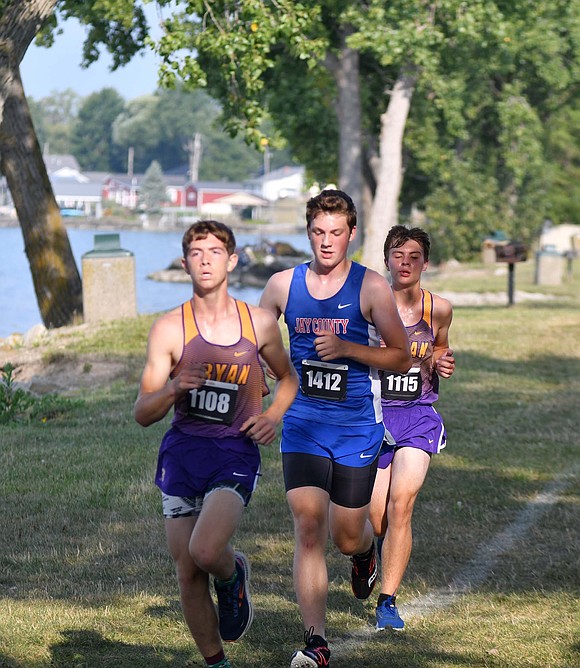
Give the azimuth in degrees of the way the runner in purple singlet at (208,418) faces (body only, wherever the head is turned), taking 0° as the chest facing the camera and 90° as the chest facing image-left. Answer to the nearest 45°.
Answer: approximately 0°

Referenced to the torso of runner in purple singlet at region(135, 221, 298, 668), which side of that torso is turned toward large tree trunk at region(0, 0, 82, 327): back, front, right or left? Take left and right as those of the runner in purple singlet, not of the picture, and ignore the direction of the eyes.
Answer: back

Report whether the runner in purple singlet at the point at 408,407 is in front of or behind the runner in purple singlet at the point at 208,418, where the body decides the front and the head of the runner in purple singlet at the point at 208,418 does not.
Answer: behind

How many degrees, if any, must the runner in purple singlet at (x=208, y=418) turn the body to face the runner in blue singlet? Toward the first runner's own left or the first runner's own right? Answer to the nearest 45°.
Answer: approximately 135° to the first runner's own left

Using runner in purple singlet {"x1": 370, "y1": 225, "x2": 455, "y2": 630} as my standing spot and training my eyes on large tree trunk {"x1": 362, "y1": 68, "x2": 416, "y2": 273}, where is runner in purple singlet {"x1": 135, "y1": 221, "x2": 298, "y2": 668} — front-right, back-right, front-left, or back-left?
back-left

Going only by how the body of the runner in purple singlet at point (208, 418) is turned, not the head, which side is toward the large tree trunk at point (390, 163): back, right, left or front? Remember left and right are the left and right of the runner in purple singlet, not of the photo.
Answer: back

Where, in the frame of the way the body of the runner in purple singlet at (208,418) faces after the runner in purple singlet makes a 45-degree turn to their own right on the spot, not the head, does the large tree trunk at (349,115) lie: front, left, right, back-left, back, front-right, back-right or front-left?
back-right

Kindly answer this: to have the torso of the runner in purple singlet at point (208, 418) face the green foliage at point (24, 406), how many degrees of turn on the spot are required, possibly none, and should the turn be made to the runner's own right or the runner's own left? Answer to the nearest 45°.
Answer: approximately 180°
